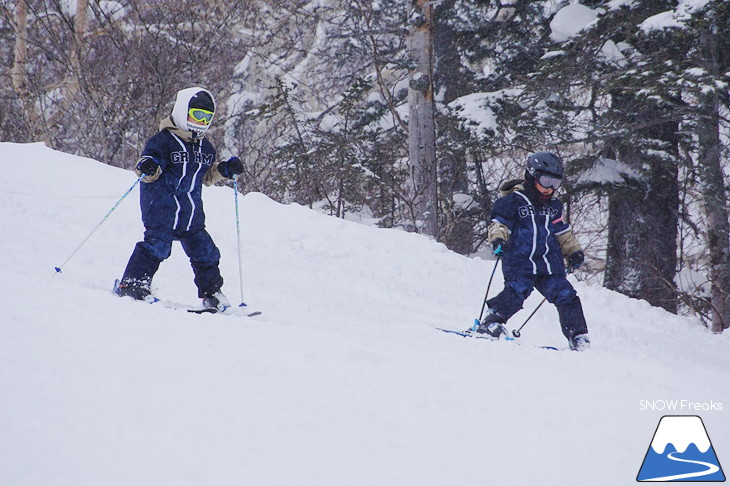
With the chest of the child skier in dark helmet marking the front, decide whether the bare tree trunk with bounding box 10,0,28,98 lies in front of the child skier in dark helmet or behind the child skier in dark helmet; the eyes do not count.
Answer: behind

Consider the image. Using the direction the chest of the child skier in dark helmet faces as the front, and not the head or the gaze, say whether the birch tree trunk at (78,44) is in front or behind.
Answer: behind

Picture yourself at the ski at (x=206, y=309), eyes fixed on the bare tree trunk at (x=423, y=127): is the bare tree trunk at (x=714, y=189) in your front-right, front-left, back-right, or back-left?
front-right

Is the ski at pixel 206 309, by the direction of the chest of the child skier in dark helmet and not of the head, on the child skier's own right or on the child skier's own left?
on the child skier's own right

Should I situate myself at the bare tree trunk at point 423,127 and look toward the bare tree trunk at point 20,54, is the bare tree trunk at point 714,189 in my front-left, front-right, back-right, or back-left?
back-left

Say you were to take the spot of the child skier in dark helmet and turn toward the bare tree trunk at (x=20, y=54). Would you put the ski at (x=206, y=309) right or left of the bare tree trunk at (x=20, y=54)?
left
